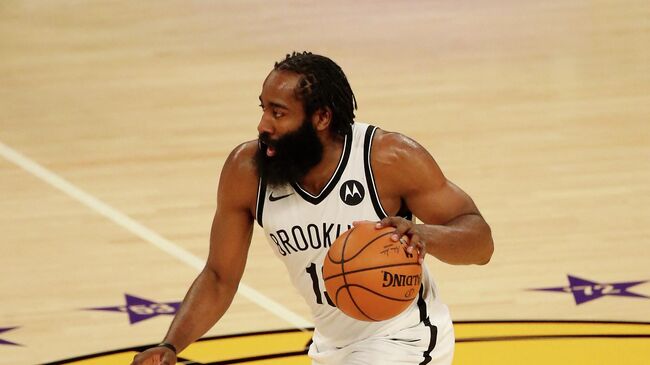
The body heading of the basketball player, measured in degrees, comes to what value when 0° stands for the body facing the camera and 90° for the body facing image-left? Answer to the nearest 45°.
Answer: approximately 45°

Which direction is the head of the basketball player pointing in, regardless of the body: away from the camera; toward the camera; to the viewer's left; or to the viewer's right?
to the viewer's left
